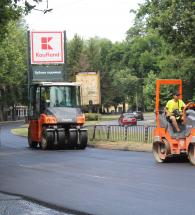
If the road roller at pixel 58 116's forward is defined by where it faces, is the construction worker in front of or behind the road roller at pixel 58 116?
in front

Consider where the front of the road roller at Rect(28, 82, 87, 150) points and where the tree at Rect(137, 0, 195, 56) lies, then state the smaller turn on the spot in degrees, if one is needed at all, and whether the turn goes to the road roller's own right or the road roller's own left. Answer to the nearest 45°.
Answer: approximately 135° to the road roller's own left

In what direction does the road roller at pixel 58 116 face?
toward the camera

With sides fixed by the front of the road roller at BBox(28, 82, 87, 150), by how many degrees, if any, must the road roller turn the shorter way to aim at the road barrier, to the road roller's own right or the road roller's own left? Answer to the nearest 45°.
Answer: approximately 90° to the road roller's own left

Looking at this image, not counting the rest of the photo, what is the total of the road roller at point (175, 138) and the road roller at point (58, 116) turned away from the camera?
0

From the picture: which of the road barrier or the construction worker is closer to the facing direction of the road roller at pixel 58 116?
the construction worker
